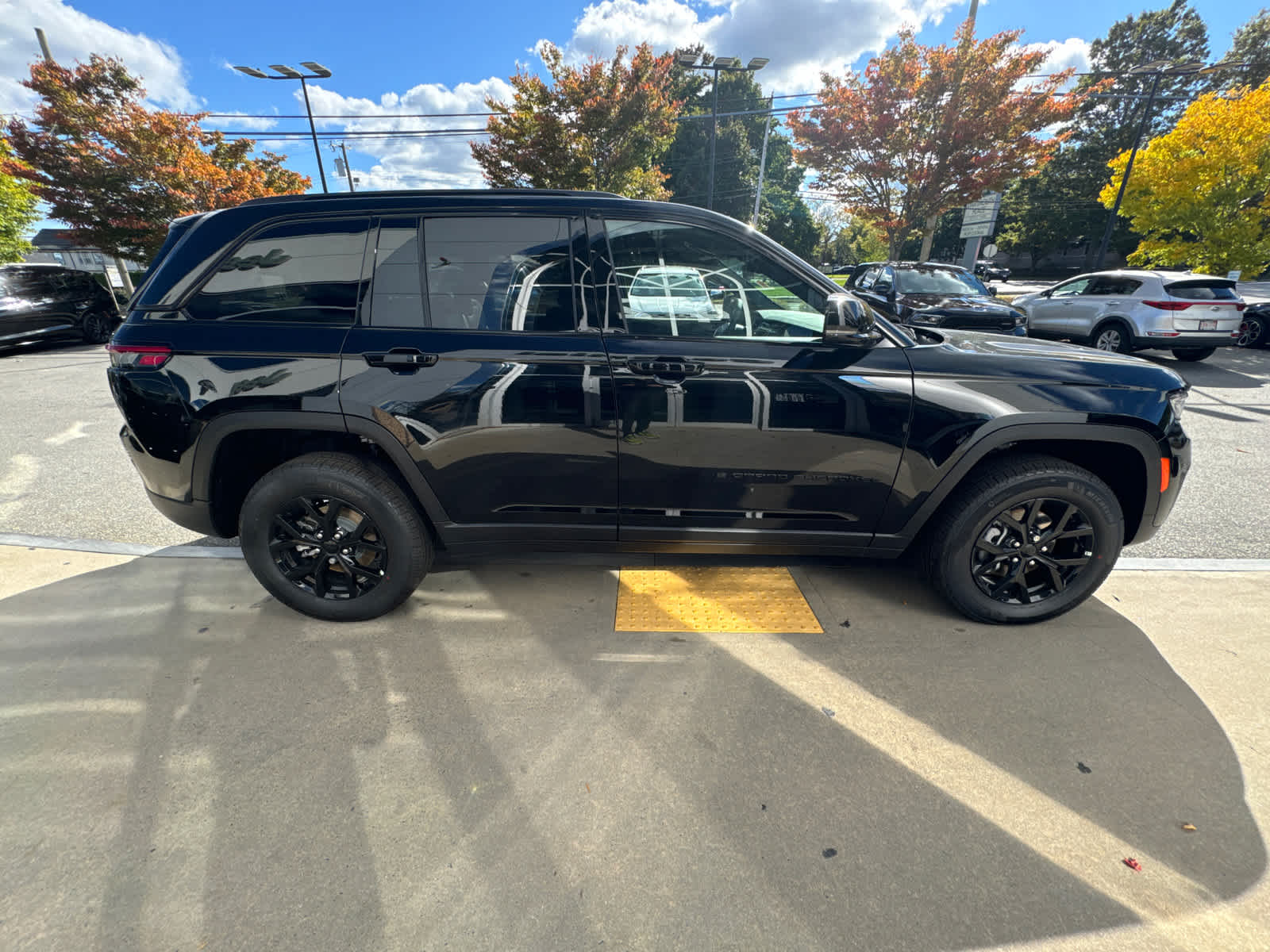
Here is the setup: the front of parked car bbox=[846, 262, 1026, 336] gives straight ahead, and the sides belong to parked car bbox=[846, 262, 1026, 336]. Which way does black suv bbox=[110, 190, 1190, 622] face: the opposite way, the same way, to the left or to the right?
to the left

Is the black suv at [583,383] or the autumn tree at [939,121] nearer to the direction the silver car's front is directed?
the autumn tree

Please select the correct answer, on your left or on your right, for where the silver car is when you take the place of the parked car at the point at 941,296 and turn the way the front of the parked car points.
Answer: on your left

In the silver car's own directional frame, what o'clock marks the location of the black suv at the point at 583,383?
The black suv is roughly at 8 o'clock from the silver car.

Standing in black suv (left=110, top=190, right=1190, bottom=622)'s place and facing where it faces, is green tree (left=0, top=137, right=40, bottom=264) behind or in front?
behind

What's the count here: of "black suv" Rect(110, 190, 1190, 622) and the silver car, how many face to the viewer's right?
1

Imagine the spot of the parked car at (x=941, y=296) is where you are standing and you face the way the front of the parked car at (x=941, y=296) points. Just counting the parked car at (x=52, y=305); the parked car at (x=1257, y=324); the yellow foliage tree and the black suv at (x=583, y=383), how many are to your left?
2

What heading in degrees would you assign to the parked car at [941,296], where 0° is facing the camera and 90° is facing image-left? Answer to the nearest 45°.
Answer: approximately 315°

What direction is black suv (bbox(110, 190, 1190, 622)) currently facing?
to the viewer's right

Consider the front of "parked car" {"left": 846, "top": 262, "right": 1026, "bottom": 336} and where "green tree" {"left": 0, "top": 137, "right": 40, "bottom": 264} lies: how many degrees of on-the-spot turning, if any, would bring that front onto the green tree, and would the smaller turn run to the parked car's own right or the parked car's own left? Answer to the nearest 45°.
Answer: approximately 135° to the parked car's own right
